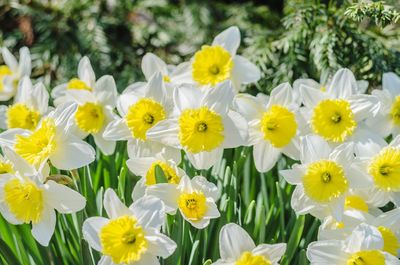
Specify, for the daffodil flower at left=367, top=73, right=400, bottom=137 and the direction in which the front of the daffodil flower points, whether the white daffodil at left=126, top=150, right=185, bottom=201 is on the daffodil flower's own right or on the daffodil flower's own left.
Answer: on the daffodil flower's own right

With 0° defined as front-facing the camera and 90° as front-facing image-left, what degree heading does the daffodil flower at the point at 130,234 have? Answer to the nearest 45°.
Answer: approximately 0°

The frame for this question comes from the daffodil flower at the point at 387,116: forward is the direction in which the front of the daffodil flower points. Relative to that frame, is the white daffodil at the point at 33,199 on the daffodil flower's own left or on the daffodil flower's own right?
on the daffodil flower's own right

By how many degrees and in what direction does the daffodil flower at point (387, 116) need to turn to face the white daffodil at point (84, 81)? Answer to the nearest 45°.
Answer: approximately 90° to its right

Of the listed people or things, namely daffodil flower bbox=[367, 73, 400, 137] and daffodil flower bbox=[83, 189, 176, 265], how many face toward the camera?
2

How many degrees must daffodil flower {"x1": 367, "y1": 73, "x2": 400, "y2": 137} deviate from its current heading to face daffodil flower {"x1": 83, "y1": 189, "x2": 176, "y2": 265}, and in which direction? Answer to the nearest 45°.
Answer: approximately 45° to its right
